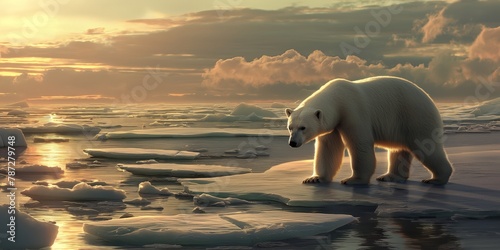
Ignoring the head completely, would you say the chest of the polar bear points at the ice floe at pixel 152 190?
yes

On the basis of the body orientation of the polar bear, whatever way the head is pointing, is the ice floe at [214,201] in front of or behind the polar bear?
in front

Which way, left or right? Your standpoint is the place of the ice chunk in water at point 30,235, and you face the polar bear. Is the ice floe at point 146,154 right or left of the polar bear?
left

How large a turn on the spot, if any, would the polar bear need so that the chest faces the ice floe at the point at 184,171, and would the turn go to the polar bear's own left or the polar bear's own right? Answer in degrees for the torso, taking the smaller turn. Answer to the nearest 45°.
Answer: approximately 45° to the polar bear's own right

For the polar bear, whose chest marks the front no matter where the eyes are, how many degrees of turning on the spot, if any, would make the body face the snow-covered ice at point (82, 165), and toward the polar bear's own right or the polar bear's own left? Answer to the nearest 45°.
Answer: approximately 45° to the polar bear's own right

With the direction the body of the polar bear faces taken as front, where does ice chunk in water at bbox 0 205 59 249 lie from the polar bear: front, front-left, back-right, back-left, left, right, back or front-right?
front-left

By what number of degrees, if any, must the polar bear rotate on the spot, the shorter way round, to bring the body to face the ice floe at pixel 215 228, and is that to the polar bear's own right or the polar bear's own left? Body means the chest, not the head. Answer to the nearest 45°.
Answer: approximately 45° to the polar bear's own left

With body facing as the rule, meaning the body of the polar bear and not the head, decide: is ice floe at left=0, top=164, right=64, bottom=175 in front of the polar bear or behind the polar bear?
in front

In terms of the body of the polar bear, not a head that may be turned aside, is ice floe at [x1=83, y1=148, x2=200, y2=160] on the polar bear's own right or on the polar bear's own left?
on the polar bear's own right

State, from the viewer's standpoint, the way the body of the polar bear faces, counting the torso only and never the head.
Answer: to the viewer's left
